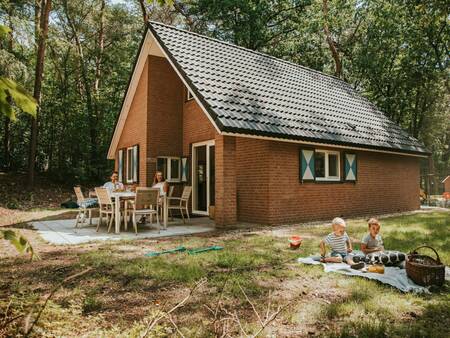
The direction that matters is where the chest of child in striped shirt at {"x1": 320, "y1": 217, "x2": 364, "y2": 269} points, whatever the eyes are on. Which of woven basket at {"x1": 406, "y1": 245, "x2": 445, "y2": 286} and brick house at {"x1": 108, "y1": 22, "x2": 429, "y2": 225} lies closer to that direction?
the woven basket

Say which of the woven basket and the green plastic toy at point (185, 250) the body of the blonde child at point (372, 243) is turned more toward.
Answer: the woven basket

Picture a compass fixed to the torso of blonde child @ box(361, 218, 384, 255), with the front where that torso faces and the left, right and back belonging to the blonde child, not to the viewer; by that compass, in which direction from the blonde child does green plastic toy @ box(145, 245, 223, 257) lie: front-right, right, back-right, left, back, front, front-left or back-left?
right

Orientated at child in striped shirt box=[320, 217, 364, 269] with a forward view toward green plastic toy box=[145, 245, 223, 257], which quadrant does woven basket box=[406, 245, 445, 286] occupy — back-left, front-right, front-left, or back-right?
back-left

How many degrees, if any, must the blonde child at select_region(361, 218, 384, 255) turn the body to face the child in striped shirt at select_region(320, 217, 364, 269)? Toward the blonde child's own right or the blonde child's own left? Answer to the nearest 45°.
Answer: approximately 45° to the blonde child's own right

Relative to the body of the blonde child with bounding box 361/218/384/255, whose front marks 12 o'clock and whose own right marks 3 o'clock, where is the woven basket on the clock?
The woven basket is roughly at 11 o'clock from the blonde child.

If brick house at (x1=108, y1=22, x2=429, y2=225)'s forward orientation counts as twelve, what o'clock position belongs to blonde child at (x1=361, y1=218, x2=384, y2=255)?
The blonde child is roughly at 10 o'clock from the brick house.

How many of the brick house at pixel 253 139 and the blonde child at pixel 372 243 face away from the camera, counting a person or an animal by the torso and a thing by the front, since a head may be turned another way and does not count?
0

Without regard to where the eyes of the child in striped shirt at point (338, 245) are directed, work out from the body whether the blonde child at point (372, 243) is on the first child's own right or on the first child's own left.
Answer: on the first child's own left

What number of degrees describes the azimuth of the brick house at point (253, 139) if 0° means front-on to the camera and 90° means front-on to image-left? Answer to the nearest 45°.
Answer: approximately 45°
